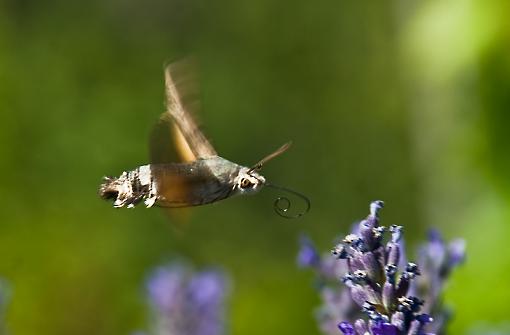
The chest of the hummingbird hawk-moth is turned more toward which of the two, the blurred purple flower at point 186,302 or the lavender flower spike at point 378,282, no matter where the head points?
the lavender flower spike

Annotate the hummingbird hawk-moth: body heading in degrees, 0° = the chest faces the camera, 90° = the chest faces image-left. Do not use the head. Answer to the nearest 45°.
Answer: approximately 270°

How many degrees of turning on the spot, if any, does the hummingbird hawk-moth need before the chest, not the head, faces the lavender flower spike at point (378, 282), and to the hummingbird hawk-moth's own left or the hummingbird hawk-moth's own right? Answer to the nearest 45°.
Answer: approximately 45° to the hummingbird hawk-moth's own right
